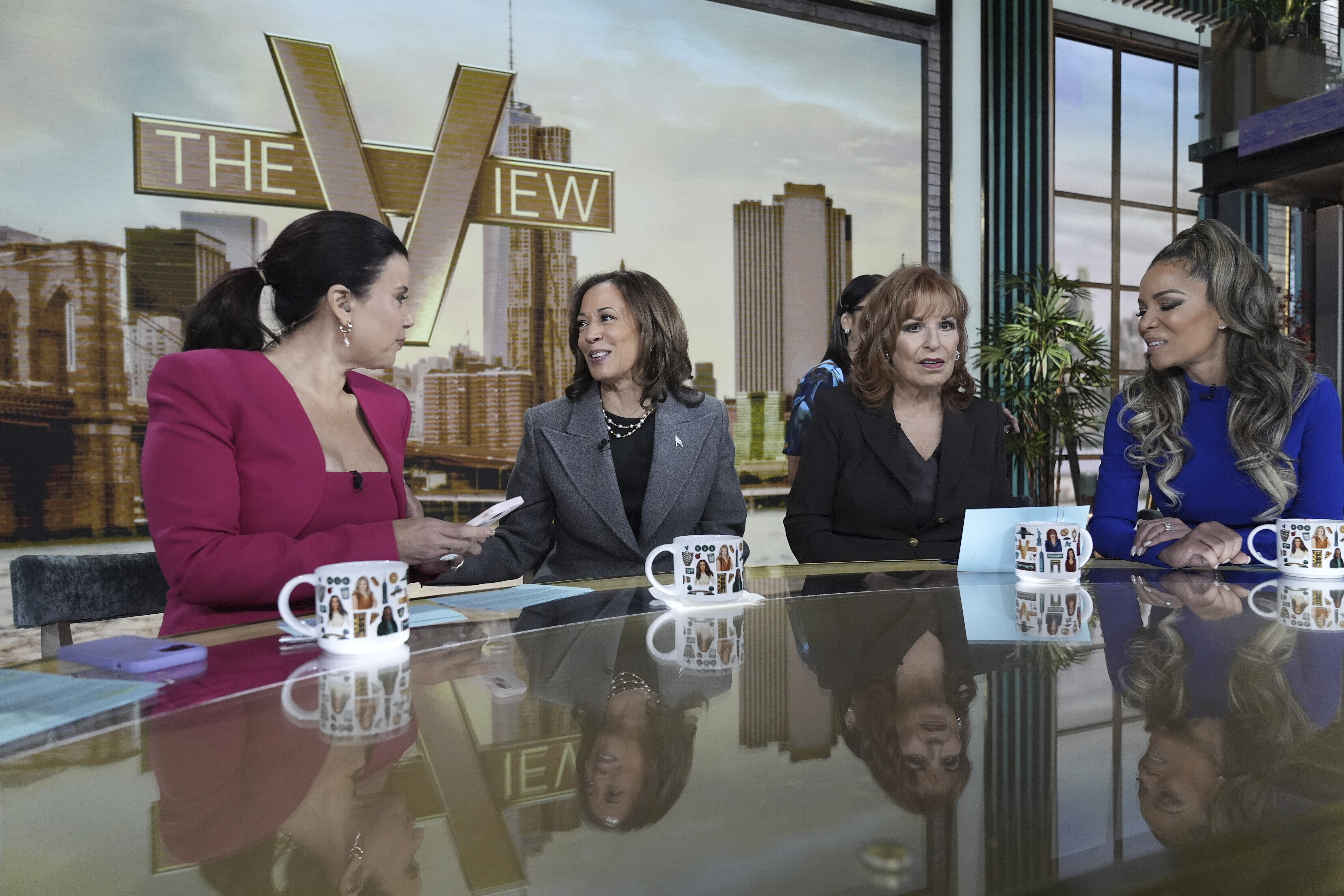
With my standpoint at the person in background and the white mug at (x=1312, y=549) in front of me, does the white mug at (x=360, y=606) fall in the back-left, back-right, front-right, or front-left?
front-right

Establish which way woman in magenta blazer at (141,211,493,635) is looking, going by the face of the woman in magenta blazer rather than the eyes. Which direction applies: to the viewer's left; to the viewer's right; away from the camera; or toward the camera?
to the viewer's right

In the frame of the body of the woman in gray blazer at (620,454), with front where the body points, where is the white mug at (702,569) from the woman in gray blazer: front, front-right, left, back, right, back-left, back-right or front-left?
front

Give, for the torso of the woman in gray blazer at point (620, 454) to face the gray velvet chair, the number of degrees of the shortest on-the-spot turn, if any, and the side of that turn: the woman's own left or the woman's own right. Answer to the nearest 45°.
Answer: approximately 45° to the woman's own right

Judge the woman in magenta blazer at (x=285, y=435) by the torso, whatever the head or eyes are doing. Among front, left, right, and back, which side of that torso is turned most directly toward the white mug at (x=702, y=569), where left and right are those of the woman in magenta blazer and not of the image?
front

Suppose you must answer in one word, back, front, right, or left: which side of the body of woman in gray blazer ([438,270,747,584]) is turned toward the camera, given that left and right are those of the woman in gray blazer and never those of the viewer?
front

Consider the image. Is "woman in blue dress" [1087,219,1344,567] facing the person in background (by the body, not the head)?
no

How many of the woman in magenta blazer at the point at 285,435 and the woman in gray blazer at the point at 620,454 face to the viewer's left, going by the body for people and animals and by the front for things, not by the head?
0

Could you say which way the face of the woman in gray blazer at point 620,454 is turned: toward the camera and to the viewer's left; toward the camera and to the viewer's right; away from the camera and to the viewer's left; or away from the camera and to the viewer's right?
toward the camera and to the viewer's left

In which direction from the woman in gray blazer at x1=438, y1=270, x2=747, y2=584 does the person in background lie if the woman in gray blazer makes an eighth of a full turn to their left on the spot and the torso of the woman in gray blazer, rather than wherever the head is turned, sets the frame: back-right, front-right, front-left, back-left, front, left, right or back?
left

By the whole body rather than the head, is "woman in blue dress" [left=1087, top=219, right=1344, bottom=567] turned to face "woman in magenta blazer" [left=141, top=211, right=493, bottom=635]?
yes

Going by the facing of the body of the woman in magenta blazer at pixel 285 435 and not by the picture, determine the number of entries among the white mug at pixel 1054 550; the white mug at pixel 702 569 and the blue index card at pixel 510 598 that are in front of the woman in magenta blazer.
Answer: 3

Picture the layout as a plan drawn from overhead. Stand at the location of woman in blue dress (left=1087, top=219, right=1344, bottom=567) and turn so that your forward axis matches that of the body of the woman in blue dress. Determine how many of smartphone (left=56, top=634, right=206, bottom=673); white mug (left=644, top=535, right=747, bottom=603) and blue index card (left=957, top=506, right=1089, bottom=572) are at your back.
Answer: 0

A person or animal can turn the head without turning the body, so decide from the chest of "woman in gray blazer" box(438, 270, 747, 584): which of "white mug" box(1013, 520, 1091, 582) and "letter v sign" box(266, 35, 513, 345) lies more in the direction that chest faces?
the white mug

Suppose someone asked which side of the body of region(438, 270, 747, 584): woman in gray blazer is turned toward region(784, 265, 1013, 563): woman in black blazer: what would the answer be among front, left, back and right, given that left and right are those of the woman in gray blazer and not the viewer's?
left

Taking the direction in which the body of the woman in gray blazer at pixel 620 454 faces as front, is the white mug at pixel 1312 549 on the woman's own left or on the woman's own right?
on the woman's own left

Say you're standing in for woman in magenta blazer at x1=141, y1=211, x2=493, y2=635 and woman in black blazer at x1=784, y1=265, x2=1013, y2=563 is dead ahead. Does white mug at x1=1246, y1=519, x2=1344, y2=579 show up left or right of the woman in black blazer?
right

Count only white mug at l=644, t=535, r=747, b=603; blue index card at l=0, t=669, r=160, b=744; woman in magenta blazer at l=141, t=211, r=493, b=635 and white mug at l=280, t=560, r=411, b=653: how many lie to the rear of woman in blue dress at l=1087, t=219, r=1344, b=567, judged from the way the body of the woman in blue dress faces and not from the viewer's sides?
0

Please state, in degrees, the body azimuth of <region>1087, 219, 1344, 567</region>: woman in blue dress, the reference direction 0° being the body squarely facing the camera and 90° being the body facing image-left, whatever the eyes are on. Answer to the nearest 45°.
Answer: approximately 45°

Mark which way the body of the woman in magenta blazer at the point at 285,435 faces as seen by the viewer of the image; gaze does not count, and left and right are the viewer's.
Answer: facing the viewer and to the right of the viewer
